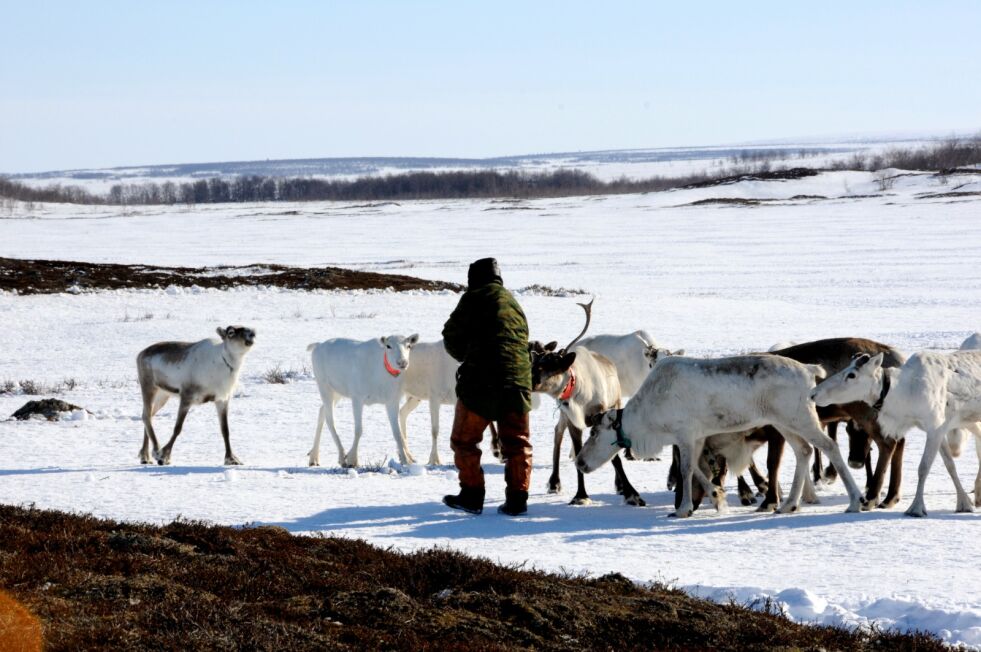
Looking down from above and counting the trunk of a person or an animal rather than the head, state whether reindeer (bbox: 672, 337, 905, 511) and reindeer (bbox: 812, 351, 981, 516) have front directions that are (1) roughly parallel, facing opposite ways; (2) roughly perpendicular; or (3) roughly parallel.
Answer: roughly parallel

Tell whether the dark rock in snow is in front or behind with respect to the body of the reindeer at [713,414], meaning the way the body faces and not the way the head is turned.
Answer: in front

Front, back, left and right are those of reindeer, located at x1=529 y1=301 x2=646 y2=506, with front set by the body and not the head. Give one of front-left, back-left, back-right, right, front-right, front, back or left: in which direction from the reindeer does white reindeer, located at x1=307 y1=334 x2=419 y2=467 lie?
right

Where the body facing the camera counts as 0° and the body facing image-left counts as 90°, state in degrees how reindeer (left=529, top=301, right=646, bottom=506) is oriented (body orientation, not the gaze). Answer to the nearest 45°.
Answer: approximately 45°

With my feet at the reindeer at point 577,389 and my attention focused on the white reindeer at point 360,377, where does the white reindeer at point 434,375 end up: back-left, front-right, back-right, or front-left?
front-right

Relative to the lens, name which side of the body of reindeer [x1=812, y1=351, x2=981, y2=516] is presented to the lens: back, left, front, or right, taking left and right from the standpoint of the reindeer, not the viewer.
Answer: left

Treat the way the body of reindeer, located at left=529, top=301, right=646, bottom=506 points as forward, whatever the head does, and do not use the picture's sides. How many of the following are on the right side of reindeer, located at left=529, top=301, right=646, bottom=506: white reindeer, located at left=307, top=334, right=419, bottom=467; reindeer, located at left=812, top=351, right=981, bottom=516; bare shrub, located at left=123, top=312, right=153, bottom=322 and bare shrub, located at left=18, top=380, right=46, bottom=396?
3

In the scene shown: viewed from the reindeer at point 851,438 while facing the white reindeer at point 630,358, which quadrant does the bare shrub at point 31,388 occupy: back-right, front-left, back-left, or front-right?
front-left

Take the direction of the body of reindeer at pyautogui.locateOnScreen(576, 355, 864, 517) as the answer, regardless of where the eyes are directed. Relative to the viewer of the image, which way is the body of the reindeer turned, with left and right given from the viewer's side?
facing to the left of the viewer

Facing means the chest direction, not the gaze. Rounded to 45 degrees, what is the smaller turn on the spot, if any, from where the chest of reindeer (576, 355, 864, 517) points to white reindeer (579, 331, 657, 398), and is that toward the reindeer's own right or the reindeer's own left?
approximately 90° to the reindeer's own right

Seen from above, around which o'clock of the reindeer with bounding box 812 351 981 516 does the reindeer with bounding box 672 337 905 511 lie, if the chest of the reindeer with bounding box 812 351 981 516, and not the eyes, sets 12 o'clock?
the reindeer with bounding box 672 337 905 511 is roughly at 2 o'clock from the reindeer with bounding box 812 351 981 516.

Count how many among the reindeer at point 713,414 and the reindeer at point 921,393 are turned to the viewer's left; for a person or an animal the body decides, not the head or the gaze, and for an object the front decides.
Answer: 2
